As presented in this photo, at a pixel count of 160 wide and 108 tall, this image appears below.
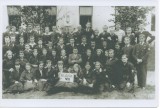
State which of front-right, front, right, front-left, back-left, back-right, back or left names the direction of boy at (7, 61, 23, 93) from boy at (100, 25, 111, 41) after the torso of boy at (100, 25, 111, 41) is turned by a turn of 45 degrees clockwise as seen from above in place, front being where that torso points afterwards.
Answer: front-right

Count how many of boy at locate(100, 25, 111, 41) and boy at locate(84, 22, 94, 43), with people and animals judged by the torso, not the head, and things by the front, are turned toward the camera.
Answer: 2
